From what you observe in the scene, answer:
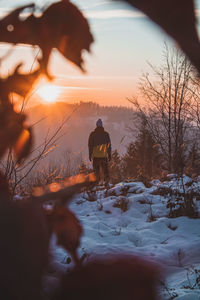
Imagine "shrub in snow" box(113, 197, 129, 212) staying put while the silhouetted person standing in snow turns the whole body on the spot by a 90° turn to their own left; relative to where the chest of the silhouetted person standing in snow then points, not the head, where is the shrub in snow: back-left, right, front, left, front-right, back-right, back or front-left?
left

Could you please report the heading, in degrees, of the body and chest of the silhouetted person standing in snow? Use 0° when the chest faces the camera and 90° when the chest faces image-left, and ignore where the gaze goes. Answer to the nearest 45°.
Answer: approximately 180°
